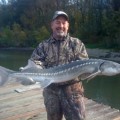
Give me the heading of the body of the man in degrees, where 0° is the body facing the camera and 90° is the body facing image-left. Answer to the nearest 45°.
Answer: approximately 0°

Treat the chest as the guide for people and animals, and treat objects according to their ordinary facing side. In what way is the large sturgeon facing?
to the viewer's right
